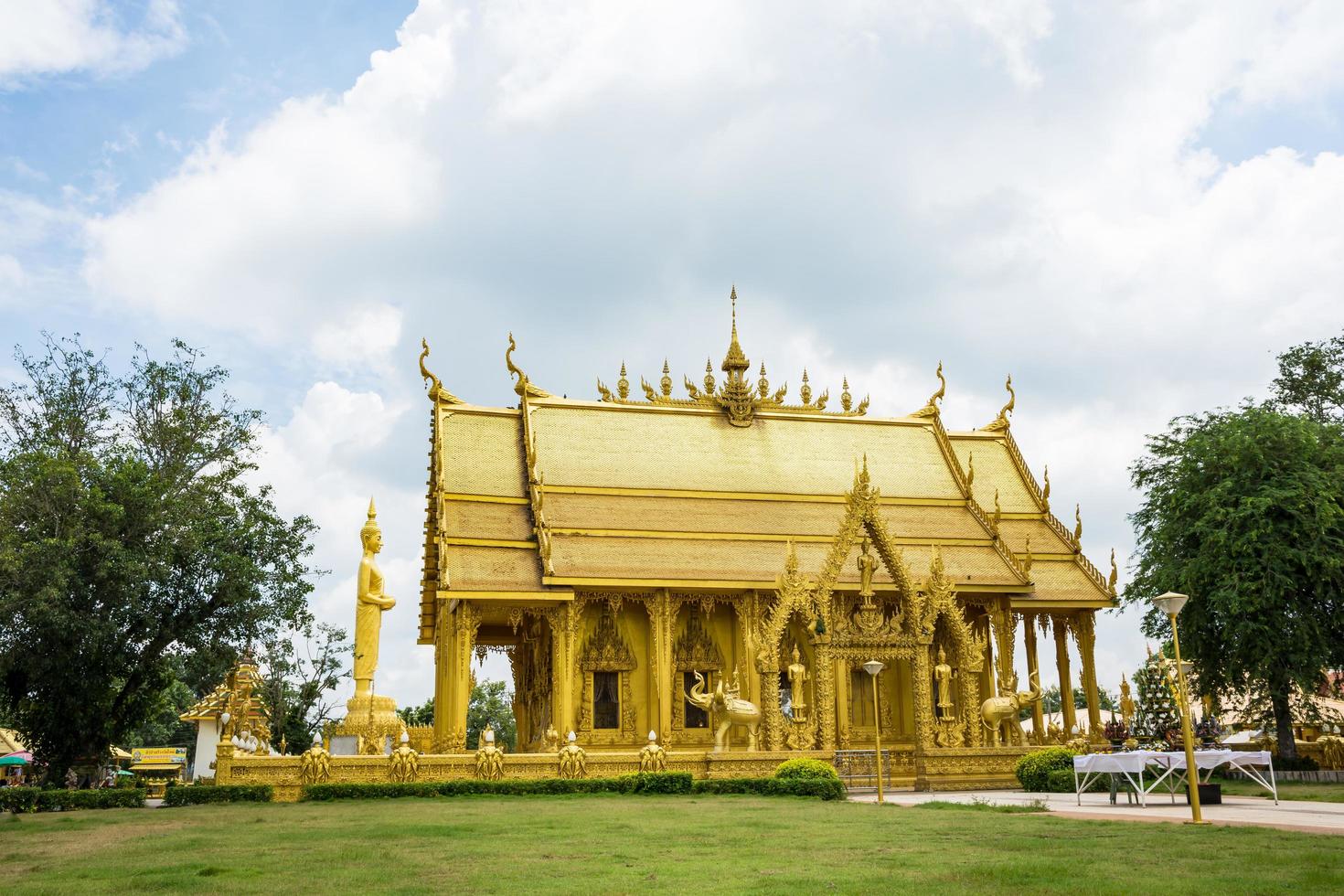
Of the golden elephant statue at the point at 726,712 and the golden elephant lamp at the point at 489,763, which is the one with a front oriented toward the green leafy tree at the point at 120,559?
the golden elephant statue

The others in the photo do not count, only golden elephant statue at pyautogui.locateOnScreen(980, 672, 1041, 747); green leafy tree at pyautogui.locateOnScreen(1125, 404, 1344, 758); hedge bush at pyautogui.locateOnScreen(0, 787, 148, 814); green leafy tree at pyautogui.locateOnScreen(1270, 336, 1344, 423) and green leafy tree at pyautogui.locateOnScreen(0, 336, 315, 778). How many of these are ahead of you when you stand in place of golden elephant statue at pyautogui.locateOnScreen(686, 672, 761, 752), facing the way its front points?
2

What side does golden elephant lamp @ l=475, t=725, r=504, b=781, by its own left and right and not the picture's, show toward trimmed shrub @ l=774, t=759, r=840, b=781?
left

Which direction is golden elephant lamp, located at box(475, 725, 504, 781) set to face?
toward the camera

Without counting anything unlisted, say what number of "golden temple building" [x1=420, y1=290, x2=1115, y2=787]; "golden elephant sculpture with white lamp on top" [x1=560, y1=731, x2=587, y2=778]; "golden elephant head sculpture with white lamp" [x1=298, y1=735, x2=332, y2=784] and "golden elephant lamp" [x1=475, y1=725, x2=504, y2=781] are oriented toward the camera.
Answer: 4

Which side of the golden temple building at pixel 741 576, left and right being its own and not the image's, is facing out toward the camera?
front

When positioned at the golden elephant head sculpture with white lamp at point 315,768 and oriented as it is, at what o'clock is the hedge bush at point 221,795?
The hedge bush is roughly at 3 o'clock from the golden elephant head sculpture with white lamp.

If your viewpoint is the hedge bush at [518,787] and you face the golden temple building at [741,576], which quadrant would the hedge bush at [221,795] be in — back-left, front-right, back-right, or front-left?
back-left

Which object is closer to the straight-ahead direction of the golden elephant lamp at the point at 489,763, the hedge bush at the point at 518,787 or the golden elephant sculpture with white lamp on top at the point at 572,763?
the hedge bush

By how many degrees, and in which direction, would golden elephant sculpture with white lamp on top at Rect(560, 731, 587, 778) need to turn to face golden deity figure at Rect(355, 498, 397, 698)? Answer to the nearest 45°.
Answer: approximately 135° to its right

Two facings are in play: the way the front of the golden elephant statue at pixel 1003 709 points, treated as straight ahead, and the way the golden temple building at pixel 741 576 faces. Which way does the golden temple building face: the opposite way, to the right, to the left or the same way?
to the right

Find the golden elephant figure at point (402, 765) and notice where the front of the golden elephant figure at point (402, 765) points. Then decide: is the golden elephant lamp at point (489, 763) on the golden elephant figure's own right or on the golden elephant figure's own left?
on the golden elephant figure's own left

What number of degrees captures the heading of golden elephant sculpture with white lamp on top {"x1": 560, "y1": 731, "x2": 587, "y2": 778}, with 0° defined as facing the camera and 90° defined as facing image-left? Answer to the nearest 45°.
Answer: approximately 0°

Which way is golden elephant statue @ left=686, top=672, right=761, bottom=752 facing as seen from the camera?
to the viewer's left

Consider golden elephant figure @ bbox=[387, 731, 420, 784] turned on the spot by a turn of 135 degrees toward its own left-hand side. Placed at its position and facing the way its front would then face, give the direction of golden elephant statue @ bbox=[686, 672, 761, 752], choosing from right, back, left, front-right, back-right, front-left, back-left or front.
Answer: front-right

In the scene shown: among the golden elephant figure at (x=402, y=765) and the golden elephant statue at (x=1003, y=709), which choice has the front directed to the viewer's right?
the golden elephant statue
